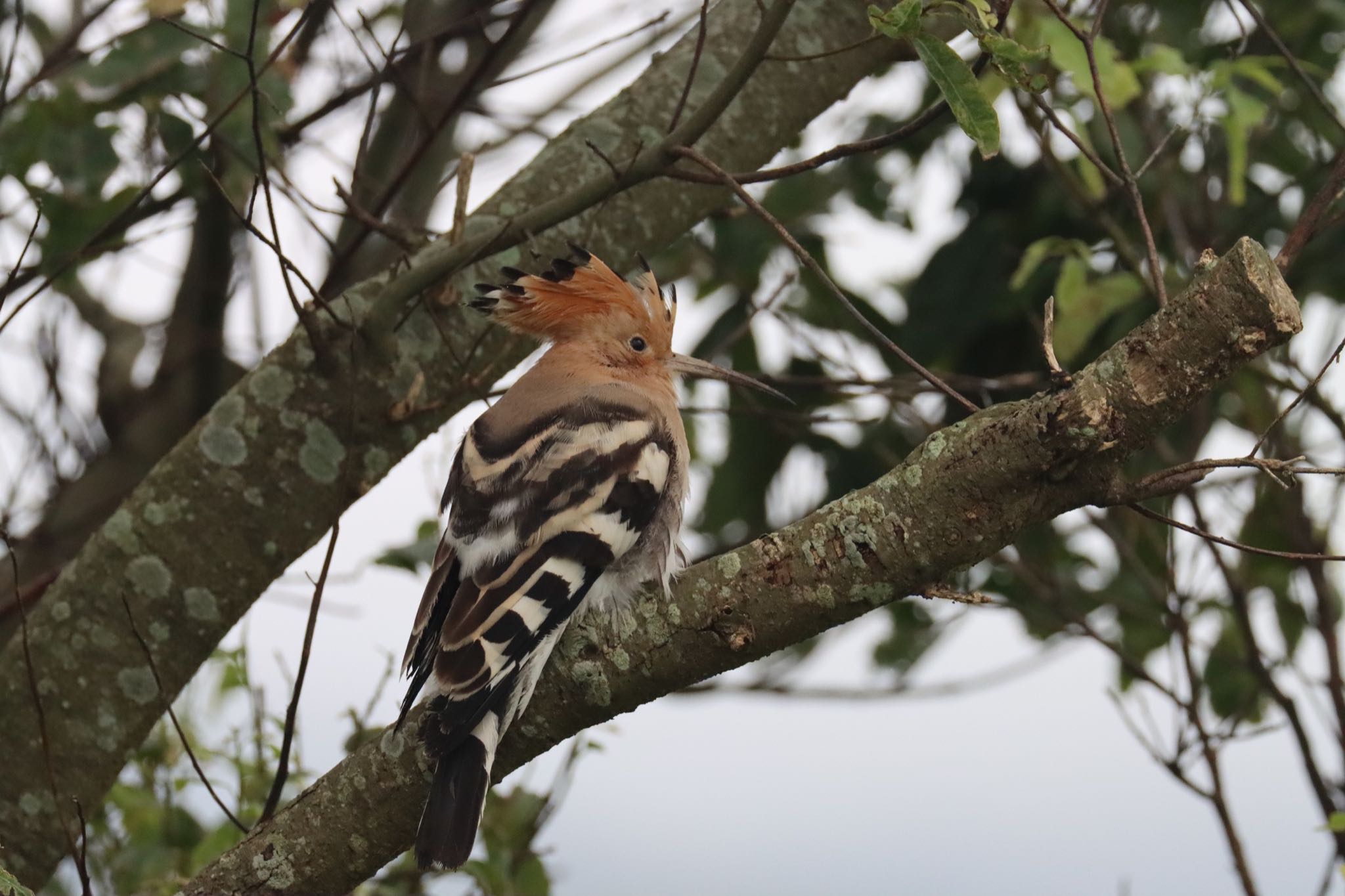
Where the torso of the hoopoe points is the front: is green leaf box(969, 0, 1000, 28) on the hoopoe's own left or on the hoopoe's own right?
on the hoopoe's own right

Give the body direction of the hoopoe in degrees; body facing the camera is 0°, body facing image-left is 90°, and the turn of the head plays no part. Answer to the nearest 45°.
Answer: approximately 225°

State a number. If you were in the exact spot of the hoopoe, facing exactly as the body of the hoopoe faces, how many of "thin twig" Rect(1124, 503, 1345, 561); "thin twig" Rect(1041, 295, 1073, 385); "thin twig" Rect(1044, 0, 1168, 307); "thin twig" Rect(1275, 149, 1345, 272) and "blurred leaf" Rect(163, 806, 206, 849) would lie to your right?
4

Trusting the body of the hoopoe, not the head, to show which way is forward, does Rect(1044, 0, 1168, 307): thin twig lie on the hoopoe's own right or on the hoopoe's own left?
on the hoopoe's own right

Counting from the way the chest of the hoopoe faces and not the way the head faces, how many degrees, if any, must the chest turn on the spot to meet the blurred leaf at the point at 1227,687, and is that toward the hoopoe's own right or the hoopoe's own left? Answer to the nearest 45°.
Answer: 0° — it already faces it

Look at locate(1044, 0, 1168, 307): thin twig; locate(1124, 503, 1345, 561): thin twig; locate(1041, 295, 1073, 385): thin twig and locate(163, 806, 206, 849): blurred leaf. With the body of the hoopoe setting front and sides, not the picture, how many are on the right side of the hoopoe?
3
